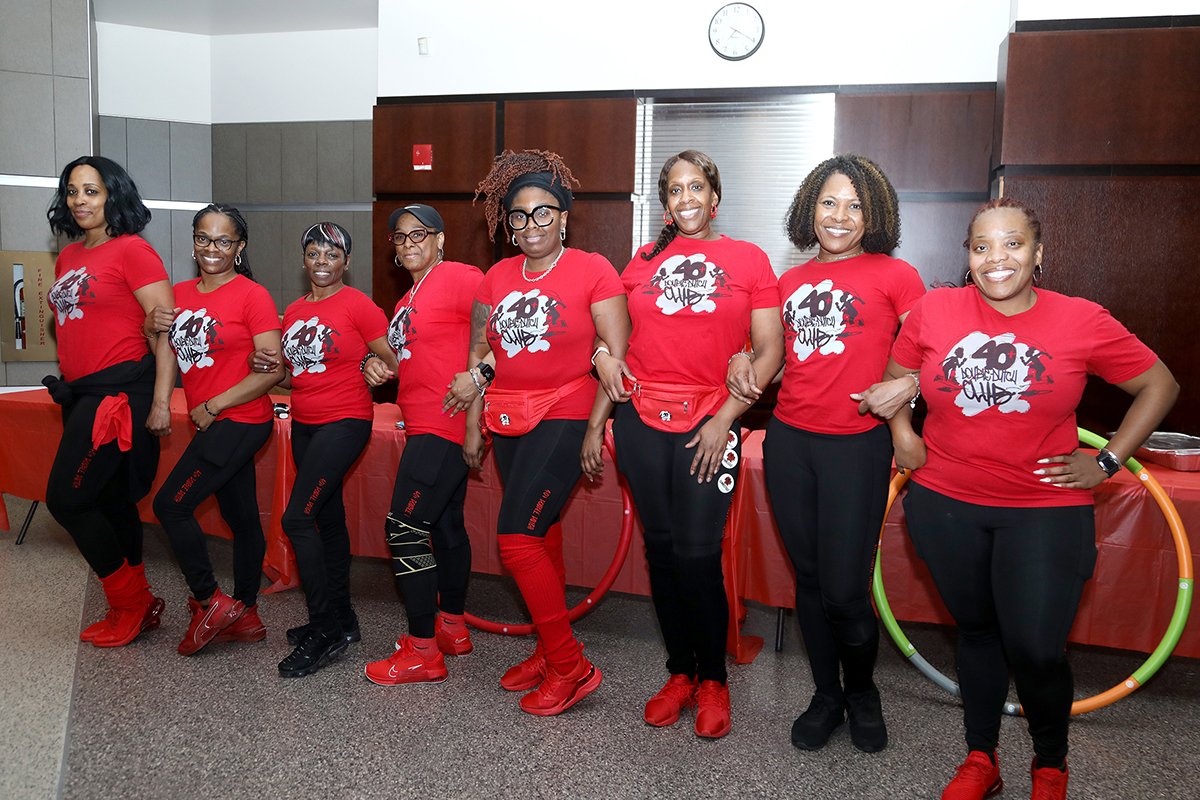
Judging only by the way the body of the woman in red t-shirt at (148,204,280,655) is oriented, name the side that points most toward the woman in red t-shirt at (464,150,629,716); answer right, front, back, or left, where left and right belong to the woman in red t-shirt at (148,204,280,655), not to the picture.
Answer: left

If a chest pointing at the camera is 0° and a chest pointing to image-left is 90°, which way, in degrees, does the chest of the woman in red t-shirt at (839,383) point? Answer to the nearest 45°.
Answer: approximately 45°

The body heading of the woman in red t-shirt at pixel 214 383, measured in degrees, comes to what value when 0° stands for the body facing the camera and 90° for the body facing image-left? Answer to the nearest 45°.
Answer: approximately 45°

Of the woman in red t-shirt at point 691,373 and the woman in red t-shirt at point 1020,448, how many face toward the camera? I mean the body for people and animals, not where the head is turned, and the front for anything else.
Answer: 2

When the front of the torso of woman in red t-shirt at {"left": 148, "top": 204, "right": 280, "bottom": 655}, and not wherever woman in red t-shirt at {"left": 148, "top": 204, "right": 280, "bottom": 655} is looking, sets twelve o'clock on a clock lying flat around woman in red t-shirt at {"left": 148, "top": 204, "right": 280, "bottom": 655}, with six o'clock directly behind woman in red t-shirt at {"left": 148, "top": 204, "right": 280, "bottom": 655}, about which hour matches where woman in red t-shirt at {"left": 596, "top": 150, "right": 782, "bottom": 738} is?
woman in red t-shirt at {"left": 596, "top": 150, "right": 782, "bottom": 738} is roughly at 9 o'clock from woman in red t-shirt at {"left": 148, "top": 204, "right": 280, "bottom": 655}.

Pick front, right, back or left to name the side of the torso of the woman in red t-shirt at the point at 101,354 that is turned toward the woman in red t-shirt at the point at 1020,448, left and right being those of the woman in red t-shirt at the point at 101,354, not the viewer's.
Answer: left

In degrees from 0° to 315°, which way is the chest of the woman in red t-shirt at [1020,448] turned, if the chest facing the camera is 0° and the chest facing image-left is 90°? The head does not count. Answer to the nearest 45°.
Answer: approximately 0°
